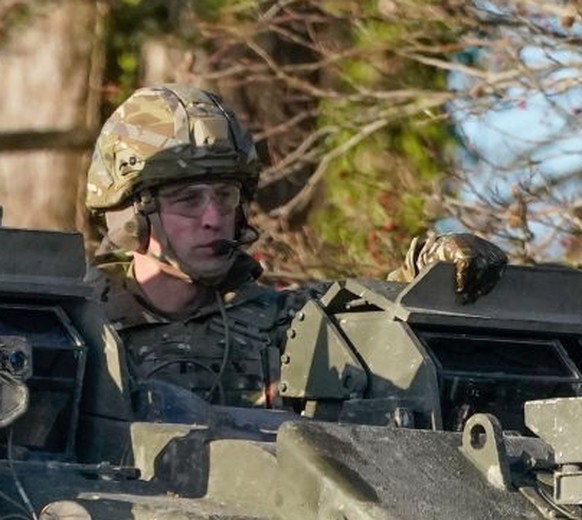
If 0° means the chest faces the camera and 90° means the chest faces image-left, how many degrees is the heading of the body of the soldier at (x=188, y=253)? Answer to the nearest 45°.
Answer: approximately 315°

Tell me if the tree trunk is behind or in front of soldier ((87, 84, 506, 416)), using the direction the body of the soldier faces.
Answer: behind
